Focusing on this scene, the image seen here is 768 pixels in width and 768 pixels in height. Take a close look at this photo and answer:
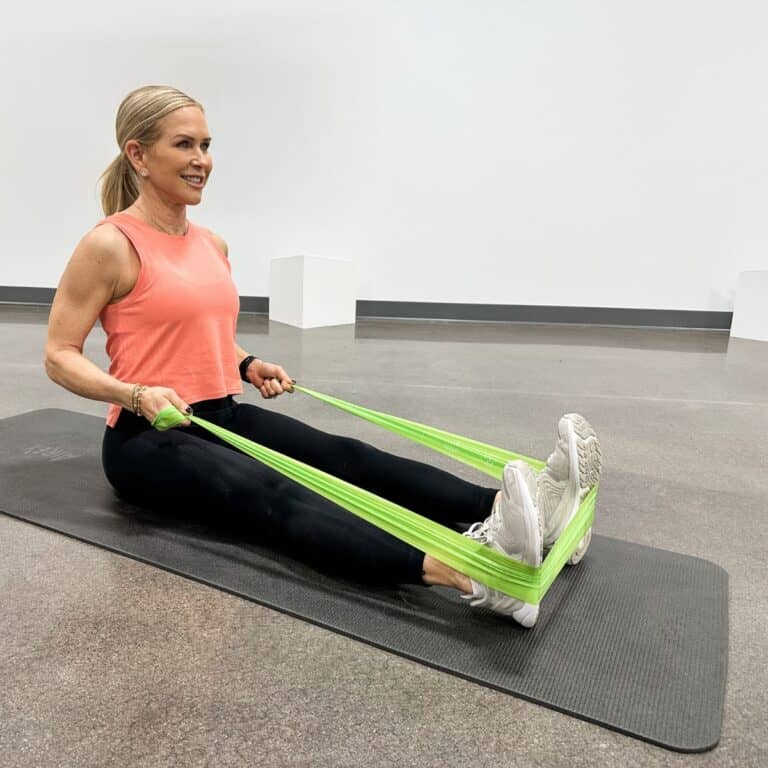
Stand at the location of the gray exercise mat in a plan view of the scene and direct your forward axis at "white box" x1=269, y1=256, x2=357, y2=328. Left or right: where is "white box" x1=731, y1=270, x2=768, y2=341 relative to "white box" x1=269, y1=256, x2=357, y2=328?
right

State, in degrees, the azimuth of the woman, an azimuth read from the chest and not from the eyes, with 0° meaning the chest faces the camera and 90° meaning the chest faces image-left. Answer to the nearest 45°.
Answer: approximately 315°
